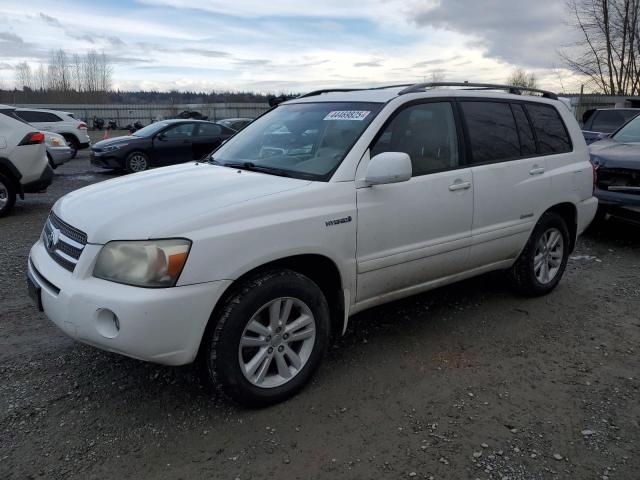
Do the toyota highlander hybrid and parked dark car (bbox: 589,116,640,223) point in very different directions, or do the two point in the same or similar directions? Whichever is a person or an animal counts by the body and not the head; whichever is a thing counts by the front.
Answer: same or similar directions

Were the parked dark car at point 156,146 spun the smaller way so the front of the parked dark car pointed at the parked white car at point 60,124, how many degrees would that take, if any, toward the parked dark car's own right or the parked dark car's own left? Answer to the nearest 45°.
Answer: approximately 90° to the parked dark car's own right

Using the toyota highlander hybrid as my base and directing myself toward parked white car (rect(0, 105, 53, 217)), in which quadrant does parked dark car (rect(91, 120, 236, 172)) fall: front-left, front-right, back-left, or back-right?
front-right

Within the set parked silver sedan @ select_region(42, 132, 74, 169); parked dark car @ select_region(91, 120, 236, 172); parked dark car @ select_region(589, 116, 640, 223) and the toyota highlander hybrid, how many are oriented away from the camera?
0

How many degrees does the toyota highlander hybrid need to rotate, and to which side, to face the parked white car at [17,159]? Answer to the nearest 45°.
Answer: approximately 90° to its right

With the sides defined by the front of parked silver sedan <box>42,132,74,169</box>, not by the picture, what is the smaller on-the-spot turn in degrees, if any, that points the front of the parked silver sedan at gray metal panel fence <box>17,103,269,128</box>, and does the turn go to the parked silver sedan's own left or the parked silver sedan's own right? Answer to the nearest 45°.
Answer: approximately 135° to the parked silver sedan's own left

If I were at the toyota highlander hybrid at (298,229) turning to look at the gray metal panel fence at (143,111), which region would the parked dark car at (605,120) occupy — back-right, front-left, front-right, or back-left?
front-right

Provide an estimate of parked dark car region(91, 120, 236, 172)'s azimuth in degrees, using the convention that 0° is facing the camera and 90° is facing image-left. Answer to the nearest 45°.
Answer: approximately 45°

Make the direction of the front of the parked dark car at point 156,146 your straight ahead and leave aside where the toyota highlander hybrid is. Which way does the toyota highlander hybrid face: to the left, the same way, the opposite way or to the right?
the same way

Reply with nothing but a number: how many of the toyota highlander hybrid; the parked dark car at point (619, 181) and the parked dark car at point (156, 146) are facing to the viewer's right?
0

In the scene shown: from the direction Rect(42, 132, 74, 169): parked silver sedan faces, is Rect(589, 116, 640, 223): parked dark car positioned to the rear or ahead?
ahead
